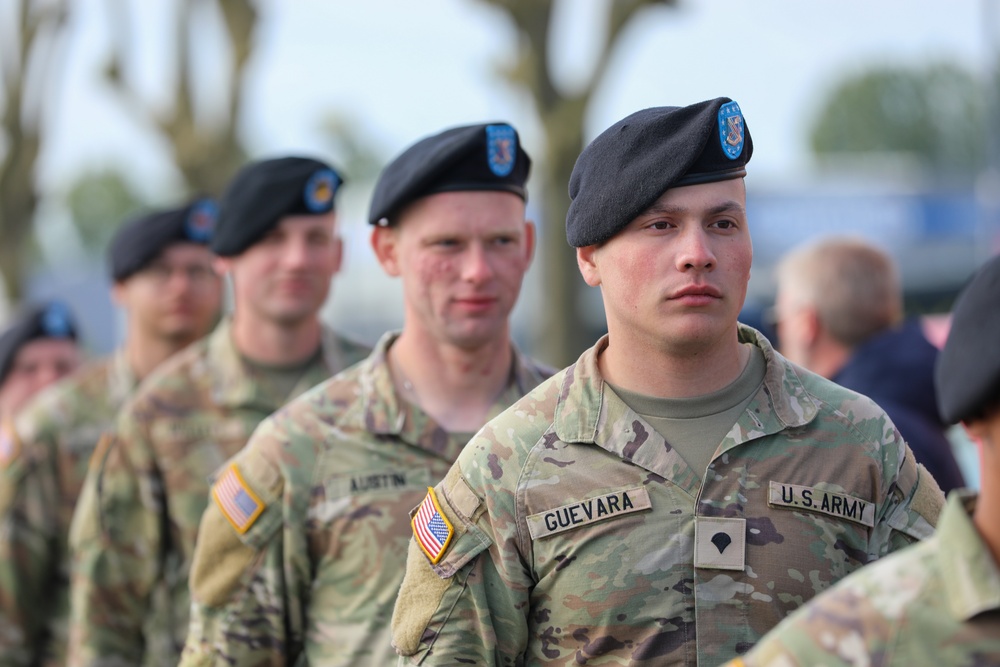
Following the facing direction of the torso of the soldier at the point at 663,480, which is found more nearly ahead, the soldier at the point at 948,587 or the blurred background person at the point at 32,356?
the soldier

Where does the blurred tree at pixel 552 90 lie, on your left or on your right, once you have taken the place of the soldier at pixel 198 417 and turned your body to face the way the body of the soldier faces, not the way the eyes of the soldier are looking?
on your left

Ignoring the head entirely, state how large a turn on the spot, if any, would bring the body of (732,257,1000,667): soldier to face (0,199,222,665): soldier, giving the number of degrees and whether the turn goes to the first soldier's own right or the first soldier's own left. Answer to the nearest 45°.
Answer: approximately 180°

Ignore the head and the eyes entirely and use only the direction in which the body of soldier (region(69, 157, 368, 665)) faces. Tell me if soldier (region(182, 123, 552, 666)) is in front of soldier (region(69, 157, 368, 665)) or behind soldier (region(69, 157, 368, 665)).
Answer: in front

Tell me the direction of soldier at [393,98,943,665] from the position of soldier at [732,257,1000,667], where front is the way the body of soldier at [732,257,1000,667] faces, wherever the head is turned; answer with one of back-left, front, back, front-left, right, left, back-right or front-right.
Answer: back

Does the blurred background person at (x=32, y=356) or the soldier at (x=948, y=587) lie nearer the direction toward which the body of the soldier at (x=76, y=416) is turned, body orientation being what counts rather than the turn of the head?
the soldier

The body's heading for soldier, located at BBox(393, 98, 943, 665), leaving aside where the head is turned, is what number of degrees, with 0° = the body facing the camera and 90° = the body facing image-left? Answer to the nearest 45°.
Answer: approximately 315°

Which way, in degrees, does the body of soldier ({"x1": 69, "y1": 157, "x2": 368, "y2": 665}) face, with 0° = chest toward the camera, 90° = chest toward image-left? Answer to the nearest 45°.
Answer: approximately 315°

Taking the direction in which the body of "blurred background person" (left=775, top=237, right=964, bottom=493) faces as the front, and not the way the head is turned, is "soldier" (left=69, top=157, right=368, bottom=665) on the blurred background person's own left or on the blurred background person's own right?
on the blurred background person's own left

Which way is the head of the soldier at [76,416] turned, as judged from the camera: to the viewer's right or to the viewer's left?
to the viewer's right
